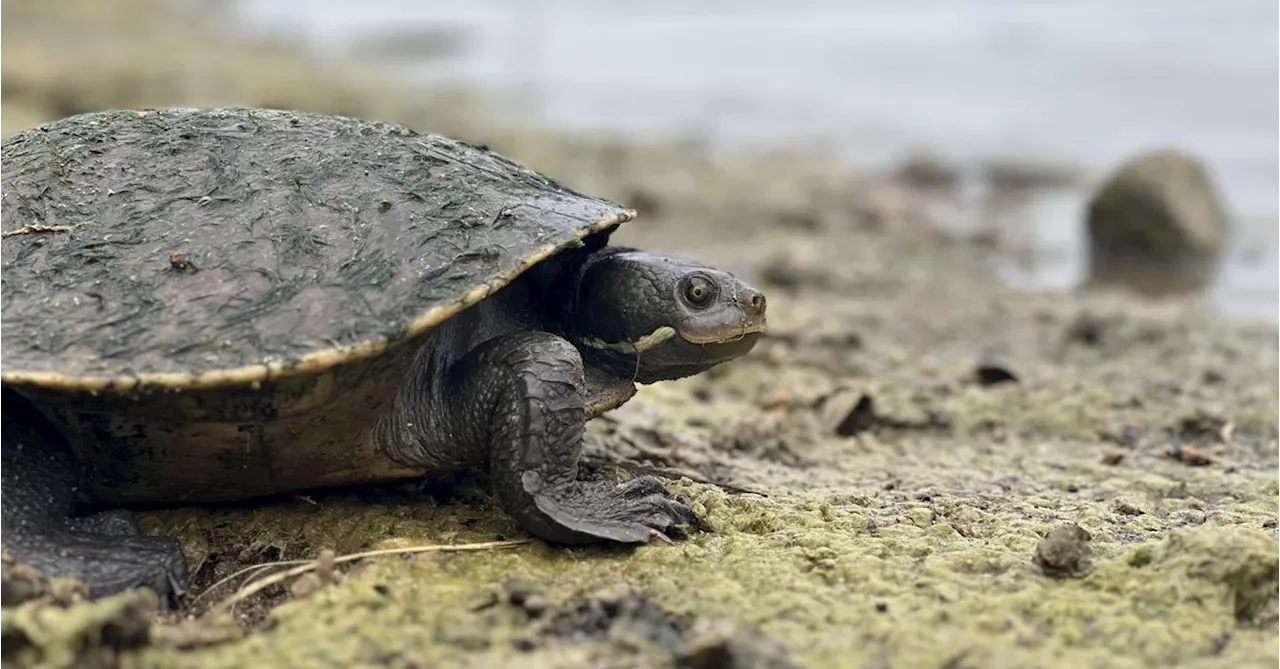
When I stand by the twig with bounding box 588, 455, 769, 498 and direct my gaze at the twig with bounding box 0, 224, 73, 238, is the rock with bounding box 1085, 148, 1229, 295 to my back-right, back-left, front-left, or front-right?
back-right

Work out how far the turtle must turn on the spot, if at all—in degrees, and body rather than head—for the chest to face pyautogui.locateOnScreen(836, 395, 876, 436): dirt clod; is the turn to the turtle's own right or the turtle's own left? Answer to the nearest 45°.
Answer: approximately 45° to the turtle's own left

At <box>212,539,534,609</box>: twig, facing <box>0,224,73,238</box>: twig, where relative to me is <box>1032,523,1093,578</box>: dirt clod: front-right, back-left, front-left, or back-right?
back-right

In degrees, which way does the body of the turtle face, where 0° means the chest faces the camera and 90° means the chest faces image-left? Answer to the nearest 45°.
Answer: approximately 270°
